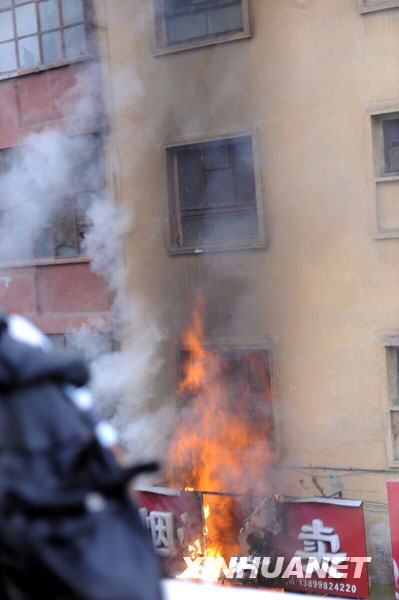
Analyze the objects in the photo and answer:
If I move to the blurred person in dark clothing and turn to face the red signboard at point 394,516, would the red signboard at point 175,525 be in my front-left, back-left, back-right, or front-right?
front-left

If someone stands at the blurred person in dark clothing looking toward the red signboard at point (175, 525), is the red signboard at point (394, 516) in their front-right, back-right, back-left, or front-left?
front-right

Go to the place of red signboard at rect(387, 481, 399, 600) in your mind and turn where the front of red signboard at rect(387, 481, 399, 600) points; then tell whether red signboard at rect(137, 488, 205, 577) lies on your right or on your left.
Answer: on your right

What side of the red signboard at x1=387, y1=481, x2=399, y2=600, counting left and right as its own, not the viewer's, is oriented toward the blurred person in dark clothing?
front

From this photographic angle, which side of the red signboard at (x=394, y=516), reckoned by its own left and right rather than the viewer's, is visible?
front

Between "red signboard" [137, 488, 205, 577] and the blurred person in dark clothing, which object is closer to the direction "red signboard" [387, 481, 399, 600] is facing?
the blurred person in dark clothing
